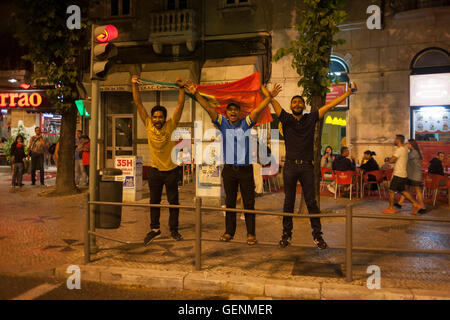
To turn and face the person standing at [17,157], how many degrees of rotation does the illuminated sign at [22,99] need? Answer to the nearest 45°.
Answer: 0° — it already faces them

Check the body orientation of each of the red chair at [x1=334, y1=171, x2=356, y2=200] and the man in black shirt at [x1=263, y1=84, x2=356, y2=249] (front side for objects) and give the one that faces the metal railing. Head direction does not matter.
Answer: the man in black shirt

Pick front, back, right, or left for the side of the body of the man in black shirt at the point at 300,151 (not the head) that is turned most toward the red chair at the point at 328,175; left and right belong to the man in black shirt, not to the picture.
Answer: back

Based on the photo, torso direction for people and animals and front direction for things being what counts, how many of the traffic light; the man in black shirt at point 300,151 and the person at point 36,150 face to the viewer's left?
0

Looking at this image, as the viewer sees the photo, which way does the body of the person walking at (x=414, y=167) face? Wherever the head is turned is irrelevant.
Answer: to the viewer's left

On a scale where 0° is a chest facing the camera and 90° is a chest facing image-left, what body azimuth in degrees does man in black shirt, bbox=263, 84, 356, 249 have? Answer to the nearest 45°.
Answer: approximately 0°

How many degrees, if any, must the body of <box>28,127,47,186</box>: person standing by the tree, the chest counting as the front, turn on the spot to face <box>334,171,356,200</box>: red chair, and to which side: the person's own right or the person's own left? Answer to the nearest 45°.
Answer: approximately 45° to the person's own left

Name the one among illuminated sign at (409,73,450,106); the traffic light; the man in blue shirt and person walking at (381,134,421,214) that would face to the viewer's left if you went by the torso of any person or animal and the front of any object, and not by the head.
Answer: the person walking

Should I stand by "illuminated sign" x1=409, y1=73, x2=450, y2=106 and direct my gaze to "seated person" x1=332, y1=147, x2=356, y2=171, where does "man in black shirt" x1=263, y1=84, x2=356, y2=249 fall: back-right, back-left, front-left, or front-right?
front-left

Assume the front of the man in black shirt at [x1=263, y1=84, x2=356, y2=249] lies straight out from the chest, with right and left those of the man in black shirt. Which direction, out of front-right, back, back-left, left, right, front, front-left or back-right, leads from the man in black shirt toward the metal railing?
front

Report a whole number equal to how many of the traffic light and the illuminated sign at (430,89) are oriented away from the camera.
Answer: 0

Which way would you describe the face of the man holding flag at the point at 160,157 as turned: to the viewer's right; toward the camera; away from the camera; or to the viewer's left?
toward the camera

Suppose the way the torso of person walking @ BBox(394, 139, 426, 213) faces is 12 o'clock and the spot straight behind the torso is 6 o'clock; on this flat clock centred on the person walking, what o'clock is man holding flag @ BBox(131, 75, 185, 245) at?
The man holding flag is roughly at 10 o'clock from the person walking.
